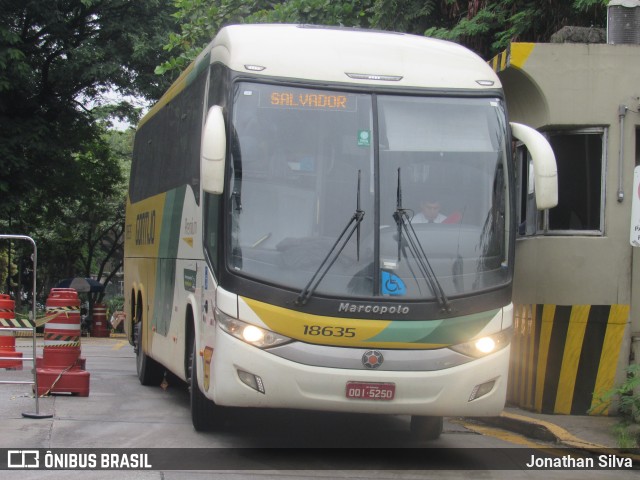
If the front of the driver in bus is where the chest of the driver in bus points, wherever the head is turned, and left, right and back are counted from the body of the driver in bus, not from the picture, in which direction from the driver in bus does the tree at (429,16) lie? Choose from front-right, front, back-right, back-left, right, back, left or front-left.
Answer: back

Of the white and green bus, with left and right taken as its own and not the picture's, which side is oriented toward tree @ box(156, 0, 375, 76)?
back

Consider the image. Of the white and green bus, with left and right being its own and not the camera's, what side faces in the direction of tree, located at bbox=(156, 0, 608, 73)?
back

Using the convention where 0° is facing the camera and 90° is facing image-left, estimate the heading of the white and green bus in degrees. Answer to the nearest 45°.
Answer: approximately 0°

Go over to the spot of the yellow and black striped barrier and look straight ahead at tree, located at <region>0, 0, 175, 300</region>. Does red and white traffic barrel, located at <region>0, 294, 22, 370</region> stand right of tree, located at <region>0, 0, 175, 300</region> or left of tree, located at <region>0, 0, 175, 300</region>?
left

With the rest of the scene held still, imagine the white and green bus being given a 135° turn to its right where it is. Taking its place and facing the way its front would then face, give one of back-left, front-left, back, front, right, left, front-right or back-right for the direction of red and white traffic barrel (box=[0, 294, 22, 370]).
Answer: front
